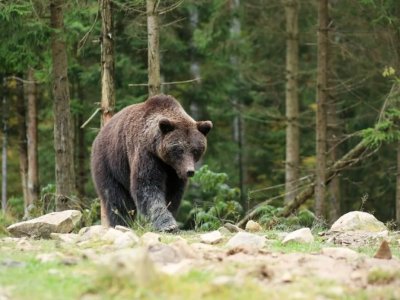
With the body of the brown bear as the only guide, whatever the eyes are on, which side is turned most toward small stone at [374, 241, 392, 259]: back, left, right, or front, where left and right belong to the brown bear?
front

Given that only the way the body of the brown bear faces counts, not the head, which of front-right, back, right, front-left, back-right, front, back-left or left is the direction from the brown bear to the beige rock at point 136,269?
front-right

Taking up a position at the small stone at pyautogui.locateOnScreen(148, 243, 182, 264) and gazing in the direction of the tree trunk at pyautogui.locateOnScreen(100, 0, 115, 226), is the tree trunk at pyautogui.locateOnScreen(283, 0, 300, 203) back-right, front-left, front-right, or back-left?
front-right

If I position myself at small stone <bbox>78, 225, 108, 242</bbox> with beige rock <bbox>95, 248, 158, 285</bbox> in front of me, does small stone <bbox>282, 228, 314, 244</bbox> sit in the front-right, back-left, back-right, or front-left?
front-left

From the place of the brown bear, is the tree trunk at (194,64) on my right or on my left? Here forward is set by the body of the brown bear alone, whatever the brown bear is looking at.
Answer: on my left

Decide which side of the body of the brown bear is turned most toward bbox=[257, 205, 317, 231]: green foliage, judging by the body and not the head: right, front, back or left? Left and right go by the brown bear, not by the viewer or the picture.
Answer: left

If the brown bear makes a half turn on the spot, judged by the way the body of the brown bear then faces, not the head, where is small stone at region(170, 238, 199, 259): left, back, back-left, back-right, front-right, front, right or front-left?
back-left

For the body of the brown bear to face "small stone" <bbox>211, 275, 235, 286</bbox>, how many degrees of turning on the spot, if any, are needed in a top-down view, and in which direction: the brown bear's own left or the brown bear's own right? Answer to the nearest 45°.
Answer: approximately 45° to the brown bear's own right

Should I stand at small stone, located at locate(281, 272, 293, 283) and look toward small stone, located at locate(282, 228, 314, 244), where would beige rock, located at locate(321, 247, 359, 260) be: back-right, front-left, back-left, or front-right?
front-right

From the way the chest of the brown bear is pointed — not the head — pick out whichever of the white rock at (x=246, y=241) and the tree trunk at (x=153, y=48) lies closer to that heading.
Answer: the white rock

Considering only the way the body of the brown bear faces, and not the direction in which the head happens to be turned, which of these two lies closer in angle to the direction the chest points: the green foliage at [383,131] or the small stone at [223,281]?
the small stone

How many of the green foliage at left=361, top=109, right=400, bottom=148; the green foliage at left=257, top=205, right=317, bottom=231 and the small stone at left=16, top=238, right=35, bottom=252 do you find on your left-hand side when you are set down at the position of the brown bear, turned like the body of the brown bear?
2

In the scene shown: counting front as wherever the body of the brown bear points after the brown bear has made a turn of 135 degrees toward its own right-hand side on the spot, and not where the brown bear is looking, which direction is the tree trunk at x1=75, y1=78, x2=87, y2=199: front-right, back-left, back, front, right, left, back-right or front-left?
right

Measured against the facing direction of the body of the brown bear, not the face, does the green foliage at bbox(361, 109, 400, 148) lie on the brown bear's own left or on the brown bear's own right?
on the brown bear's own left

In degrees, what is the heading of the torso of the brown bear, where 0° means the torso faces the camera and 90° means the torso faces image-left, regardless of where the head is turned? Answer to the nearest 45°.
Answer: approximately 315°

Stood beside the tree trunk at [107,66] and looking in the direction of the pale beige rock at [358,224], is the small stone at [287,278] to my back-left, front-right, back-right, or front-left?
front-right
